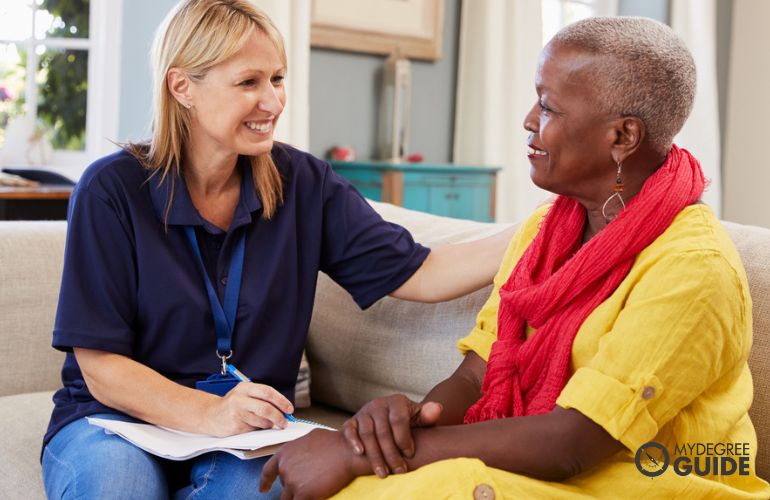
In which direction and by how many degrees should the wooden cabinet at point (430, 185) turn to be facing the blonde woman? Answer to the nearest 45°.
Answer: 0° — it already faces them

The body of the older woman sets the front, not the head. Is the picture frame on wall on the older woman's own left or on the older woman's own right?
on the older woman's own right

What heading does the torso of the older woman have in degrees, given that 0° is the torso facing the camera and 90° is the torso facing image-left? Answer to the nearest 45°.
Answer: approximately 45°

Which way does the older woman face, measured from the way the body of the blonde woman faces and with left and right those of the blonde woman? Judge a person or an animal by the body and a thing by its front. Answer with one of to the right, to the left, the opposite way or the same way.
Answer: to the right

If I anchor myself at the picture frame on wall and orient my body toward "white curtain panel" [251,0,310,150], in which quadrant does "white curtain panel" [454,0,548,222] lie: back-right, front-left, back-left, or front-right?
back-left

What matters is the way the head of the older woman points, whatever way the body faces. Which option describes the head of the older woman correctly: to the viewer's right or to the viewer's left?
to the viewer's left

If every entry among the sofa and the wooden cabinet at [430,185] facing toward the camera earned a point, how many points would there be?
2

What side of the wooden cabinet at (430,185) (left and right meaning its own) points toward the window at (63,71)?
right

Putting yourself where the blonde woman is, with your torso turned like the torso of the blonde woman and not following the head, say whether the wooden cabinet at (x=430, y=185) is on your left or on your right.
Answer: on your left

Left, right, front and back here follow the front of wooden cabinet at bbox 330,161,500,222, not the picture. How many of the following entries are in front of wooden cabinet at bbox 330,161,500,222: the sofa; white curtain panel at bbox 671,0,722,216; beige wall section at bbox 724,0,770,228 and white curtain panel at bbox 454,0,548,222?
1

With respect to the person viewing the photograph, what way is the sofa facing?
facing the viewer

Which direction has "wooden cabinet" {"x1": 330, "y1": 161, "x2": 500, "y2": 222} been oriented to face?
toward the camera

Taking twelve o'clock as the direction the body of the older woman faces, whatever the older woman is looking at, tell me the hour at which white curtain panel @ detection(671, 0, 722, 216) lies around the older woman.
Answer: The white curtain panel is roughly at 5 o'clock from the older woman.
